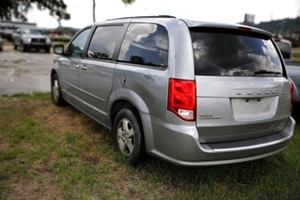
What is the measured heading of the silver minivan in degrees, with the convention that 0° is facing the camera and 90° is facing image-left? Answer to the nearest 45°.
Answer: approximately 135°

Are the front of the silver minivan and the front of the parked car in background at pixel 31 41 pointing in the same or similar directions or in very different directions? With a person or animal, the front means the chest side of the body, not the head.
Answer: very different directions

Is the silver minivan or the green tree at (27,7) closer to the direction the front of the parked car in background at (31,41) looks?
the silver minivan

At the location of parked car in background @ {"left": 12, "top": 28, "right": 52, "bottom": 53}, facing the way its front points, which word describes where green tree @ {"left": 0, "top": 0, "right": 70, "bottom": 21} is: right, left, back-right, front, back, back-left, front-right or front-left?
back-left

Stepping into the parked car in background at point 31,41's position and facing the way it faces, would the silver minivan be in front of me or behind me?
in front

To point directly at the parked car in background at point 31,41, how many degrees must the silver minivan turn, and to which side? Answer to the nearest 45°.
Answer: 0° — it already faces it

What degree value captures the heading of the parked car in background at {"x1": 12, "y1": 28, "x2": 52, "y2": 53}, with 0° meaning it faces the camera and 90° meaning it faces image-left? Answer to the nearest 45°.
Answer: approximately 315°

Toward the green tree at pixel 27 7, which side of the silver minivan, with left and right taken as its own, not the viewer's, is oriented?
front
